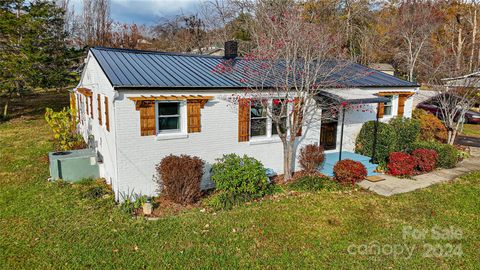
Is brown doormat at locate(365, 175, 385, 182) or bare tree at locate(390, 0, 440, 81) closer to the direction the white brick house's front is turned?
the brown doormat

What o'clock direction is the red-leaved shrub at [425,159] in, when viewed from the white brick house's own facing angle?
The red-leaved shrub is roughly at 10 o'clock from the white brick house.

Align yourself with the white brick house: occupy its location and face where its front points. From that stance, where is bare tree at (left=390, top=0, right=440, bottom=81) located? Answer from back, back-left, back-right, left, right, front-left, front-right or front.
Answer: left

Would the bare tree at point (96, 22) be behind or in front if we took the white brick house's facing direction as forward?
behind

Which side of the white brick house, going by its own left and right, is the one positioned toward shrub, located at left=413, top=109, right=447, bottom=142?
left

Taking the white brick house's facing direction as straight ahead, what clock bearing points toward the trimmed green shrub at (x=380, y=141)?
The trimmed green shrub is roughly at 10 o'clock from the white brick house.

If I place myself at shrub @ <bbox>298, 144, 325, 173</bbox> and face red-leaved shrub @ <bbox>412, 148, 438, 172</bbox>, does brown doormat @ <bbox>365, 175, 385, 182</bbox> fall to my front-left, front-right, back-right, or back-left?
front-right

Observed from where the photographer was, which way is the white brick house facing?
facing the viewer and to the right of the viewer

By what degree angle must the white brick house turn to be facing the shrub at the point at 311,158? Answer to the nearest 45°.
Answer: approximately 45° to its left

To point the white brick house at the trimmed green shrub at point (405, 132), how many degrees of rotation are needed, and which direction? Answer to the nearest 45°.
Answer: approximately 45° to its left
